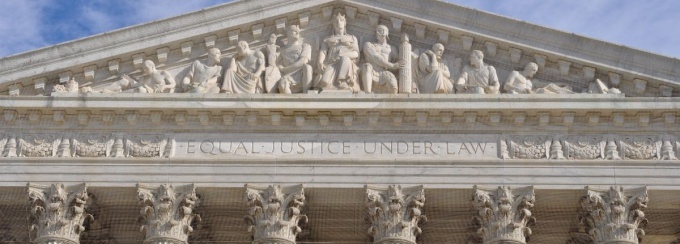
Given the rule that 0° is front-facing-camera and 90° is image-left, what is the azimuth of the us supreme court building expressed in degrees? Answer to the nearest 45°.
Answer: approximately 0°
